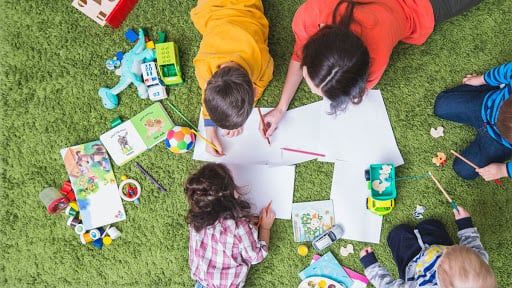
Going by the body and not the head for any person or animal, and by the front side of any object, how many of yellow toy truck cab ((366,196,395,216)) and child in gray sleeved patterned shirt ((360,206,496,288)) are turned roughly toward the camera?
1
